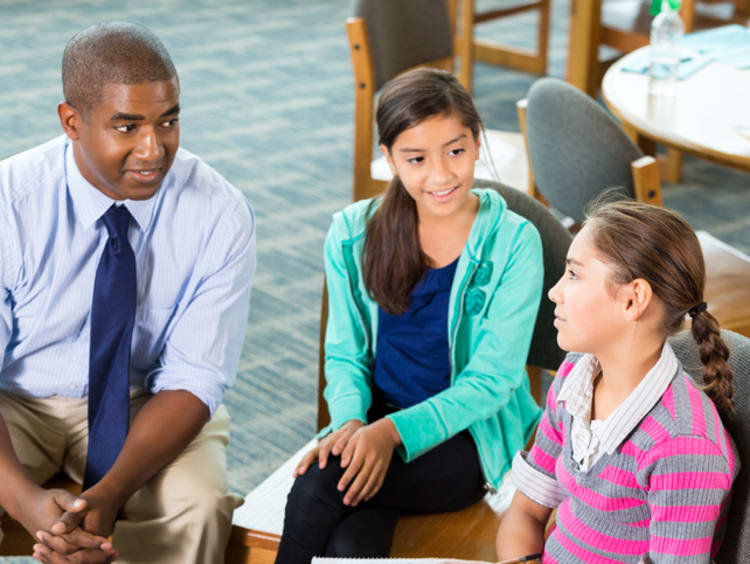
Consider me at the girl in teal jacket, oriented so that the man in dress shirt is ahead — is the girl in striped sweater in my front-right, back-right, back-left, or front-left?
back-left

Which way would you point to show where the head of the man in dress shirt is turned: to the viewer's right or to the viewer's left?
to the viewer's right

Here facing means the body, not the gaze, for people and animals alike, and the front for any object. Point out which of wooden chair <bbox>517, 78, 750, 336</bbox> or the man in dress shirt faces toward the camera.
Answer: the man in dress shirt

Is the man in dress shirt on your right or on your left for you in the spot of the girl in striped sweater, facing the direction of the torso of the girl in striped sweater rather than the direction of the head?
on your right

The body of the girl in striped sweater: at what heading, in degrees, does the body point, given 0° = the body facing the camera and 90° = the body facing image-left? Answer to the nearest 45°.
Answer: approximately 45°

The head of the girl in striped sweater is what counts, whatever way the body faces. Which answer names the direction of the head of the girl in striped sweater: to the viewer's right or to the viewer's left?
to the viewer's left

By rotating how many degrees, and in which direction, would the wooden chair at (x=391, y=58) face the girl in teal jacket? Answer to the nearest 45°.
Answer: approximately 45° to its right

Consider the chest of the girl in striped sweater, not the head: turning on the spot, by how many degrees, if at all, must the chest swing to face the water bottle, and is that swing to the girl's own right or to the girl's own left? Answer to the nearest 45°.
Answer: approximately 135° to the girl's own right

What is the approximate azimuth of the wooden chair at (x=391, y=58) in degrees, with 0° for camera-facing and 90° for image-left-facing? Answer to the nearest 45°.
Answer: approximately 315°

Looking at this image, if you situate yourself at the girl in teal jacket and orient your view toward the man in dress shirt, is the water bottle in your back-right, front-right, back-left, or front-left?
back-right

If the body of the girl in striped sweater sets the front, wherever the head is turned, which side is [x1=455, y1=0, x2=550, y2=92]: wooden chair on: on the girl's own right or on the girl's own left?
on the girl's own right

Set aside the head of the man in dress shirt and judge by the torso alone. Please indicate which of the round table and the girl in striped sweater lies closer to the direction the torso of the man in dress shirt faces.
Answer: the girl in striped sweater
